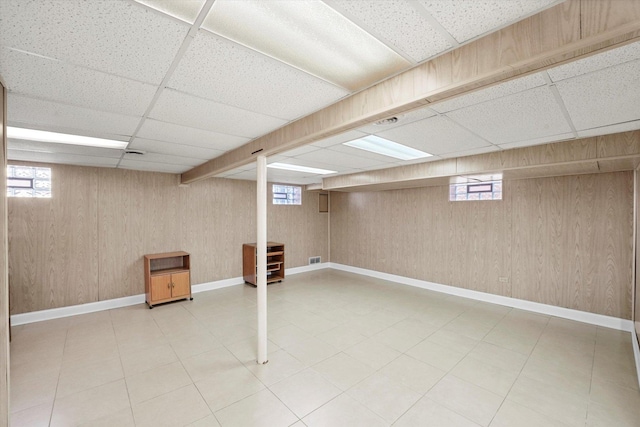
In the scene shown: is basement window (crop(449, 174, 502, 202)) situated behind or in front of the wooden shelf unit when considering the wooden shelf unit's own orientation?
in front

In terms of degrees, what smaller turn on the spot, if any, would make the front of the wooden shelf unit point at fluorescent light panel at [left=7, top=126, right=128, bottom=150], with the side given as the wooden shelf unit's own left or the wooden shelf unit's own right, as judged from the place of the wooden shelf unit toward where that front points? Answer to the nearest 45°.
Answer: approximately 90° to the wooden shelf unit's own right

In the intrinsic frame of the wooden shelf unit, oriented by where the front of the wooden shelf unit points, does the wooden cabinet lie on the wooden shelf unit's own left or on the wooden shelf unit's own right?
on the wooden shelf unit's own right

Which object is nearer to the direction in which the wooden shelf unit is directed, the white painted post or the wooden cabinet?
the white painted post

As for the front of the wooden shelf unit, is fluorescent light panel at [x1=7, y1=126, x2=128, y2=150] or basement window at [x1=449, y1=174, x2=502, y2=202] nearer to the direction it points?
the basement window

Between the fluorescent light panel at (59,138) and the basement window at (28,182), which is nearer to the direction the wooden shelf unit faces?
the fluorescent light panel

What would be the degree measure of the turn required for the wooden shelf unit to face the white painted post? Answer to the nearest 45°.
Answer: approximately 45° to its right

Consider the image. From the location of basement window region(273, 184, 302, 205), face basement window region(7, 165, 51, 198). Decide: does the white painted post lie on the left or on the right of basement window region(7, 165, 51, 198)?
left

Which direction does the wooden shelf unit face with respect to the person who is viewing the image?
facing the viewer and to the right of the viewer

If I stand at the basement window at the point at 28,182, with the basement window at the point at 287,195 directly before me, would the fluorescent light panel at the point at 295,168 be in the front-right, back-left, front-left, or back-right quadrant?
front-right

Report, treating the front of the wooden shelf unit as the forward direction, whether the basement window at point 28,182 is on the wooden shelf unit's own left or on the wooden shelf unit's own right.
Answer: on the wooden shelf unit's own right
